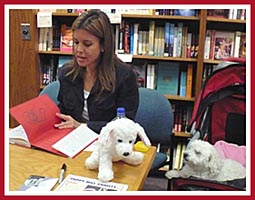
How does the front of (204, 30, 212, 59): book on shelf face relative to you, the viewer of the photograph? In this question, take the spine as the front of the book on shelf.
facing the viewer

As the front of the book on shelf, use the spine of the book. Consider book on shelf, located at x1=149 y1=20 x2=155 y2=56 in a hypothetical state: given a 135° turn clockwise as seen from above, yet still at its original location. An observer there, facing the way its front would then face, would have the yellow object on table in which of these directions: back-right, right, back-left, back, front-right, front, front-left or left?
back-left

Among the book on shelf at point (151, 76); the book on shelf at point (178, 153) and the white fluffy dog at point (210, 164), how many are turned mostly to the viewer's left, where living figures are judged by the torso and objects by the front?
1

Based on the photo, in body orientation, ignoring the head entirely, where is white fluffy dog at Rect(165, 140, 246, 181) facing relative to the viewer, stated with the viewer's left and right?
facing to the left of the viewer

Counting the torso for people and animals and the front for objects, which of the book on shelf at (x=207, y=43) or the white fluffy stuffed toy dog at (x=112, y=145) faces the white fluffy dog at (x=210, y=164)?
the book on shelf

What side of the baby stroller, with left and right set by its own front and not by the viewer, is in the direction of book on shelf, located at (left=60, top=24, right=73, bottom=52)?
right

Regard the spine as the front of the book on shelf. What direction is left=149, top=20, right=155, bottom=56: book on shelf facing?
toward the camera

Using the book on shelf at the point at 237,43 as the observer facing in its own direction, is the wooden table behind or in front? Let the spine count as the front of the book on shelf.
in front

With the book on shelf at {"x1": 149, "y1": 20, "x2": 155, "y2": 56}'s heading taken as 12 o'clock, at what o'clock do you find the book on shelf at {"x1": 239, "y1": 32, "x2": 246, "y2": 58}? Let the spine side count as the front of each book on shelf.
the book on shelf at {"x1": 239, "y1": 32, "x2": 246, "y2": 58} is roughly at 9 o'clock from the book on shelf at {"x1": 149, "y1": 20, "x2": 155, "y2": 56}.

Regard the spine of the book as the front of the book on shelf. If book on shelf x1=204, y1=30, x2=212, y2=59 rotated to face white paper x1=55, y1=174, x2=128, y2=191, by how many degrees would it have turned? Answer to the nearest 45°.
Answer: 0° — it already faces it

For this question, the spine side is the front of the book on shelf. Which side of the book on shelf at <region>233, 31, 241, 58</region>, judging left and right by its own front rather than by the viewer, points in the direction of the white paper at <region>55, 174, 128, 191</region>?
front

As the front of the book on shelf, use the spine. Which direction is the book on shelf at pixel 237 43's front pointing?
toward the camera

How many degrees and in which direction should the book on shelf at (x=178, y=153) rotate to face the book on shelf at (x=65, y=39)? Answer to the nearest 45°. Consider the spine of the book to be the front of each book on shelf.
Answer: approximately 90° to its right

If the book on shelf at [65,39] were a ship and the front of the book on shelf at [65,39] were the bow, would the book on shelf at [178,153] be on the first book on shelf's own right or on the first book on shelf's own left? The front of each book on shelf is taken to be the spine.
on the first book on shelf's own left

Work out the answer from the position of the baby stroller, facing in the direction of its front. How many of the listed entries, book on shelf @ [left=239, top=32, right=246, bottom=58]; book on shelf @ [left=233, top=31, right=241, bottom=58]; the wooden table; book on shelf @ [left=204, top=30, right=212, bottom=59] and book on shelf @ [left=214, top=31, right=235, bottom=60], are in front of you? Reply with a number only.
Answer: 1

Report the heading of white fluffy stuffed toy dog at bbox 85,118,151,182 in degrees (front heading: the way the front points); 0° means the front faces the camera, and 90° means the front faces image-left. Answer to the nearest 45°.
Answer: approximately 315°
